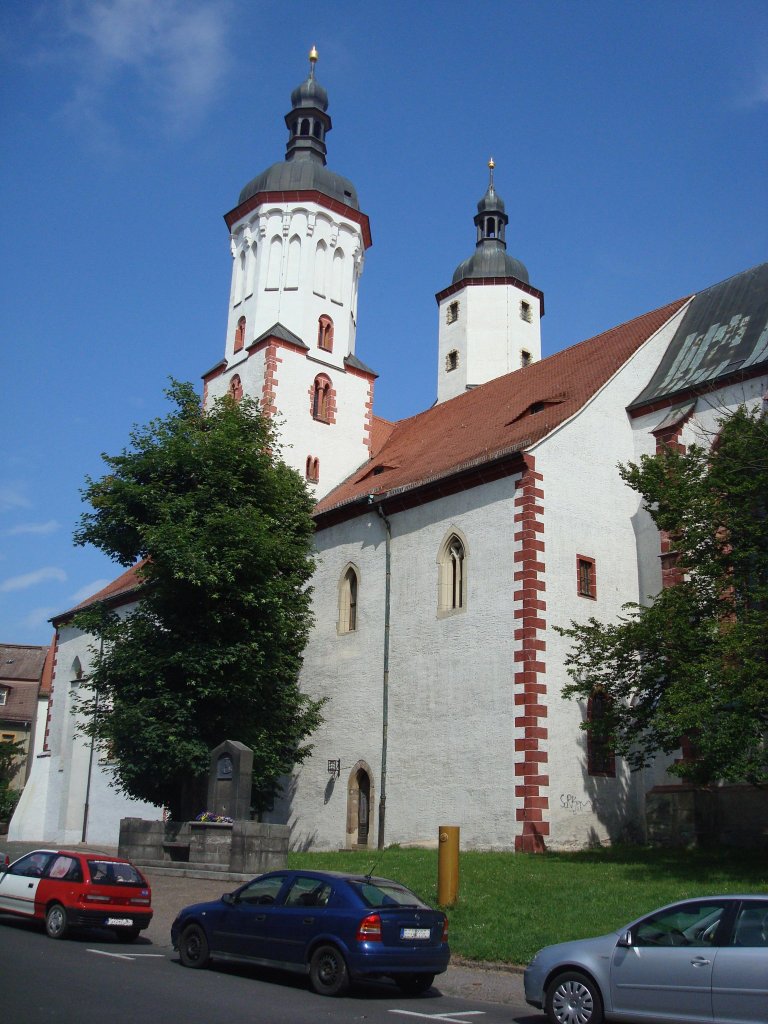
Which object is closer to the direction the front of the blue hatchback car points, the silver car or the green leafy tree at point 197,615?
the green leafy tree

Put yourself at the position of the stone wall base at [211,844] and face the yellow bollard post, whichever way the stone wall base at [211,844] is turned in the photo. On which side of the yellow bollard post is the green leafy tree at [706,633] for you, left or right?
left

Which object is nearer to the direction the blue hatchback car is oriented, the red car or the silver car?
the red car

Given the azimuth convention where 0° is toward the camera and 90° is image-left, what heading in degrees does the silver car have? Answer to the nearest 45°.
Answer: approximately 90°

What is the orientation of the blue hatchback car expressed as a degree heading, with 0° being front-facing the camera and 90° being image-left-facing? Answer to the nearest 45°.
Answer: approximately 135°

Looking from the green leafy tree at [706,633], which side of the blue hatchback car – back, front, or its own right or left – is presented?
right

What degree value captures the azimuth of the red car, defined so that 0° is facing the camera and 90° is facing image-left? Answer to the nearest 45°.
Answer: approximately 135°

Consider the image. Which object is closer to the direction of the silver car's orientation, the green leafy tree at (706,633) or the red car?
the red car

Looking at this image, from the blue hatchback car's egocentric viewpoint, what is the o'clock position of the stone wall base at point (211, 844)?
The stone wall base is roughly at 1 o'clock from the blue hatchback car.

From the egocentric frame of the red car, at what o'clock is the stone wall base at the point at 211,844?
The stone wall base is roughly at 2 o'clock from the red car.

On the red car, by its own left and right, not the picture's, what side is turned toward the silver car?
back

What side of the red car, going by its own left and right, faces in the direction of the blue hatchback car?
back

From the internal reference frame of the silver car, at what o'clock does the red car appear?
The red car is roughly at 1 o'clock from the silver car.
